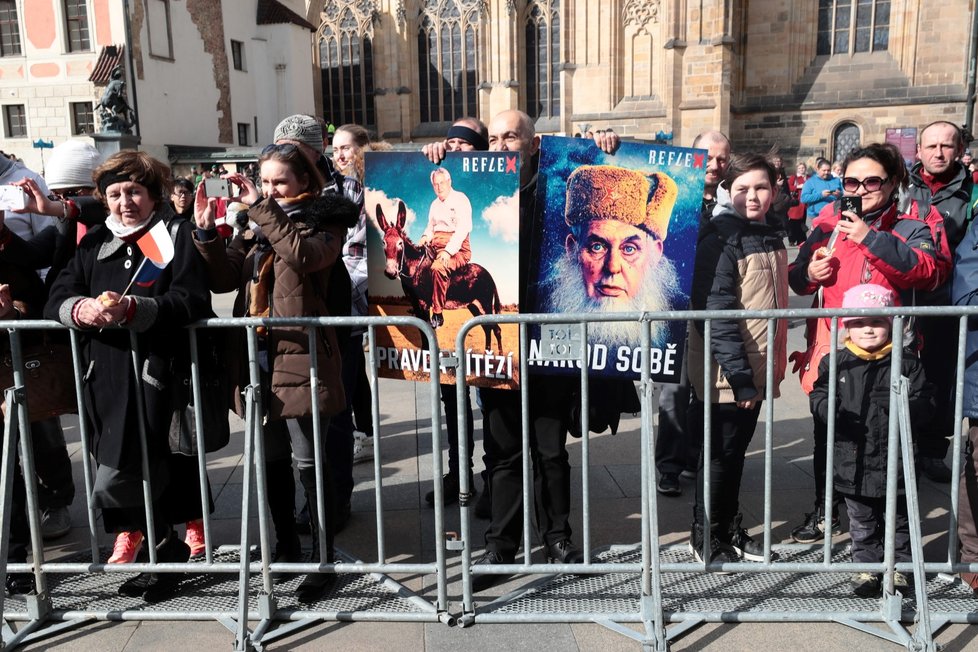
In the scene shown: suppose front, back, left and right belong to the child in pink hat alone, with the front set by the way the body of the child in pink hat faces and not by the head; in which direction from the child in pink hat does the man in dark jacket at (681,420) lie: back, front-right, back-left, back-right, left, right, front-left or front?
back-right

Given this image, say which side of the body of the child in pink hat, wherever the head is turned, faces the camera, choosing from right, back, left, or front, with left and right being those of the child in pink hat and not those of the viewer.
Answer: front

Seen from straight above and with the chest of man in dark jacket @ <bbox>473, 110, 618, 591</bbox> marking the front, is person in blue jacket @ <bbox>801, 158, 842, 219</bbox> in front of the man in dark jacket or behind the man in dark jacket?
behind

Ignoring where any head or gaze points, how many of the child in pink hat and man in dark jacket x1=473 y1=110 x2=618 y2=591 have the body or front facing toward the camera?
2

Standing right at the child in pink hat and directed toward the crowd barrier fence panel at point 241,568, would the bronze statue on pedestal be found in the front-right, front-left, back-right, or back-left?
front-right

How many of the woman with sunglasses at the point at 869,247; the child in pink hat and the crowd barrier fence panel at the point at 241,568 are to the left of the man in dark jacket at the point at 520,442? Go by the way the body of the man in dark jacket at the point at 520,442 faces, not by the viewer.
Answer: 2

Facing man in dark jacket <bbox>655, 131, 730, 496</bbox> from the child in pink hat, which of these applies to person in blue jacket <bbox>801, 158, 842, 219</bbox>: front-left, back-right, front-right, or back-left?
front-right

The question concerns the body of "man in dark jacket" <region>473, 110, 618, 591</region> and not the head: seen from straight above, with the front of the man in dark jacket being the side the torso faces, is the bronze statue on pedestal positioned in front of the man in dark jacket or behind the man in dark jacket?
behind

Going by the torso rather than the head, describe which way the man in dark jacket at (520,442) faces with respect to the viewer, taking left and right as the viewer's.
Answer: facing the viewer

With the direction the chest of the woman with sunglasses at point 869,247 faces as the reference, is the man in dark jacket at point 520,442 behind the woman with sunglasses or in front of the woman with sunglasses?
in front

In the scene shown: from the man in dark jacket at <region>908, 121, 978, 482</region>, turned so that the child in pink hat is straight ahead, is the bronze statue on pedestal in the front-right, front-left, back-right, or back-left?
back-right

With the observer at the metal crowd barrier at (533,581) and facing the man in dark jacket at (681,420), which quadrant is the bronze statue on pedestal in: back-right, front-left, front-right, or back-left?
front-left

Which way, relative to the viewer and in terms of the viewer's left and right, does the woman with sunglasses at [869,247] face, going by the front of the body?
facing the viewer and to the left of the viewer
